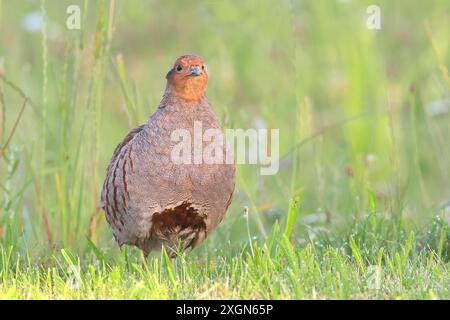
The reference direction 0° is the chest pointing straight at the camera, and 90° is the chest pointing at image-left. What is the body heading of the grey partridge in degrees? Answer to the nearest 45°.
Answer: approximately 0°
